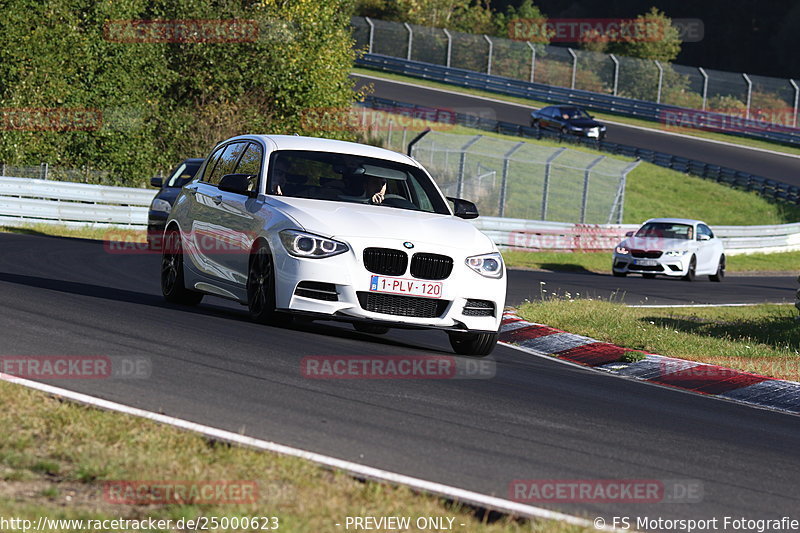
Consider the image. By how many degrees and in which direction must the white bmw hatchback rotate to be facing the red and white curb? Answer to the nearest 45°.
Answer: approximately 45° to its left

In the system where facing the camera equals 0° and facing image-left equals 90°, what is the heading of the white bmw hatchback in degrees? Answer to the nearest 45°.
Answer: approximately 315°

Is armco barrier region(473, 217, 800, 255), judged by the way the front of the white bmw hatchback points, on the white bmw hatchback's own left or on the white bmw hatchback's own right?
on the white bmw hatchback's own left

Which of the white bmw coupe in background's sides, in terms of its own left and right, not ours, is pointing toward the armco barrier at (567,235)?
right

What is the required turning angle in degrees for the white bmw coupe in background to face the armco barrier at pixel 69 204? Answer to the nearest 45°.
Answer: approximately 45° to its right

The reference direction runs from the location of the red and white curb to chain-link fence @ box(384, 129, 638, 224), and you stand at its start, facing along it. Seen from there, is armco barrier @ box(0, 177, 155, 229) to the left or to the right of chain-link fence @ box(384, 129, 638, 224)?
left

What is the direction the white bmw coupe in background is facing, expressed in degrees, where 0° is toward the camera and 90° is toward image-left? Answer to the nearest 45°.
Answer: approximately 45°

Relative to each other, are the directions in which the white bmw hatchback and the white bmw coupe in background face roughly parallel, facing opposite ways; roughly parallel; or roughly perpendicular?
roughly perpendicular

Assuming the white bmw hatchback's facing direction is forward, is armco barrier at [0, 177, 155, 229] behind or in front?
behind

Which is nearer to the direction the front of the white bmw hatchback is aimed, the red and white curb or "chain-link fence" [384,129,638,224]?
the red and white curb

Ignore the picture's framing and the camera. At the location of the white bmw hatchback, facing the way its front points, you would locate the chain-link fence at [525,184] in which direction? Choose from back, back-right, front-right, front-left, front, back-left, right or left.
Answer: back-left
